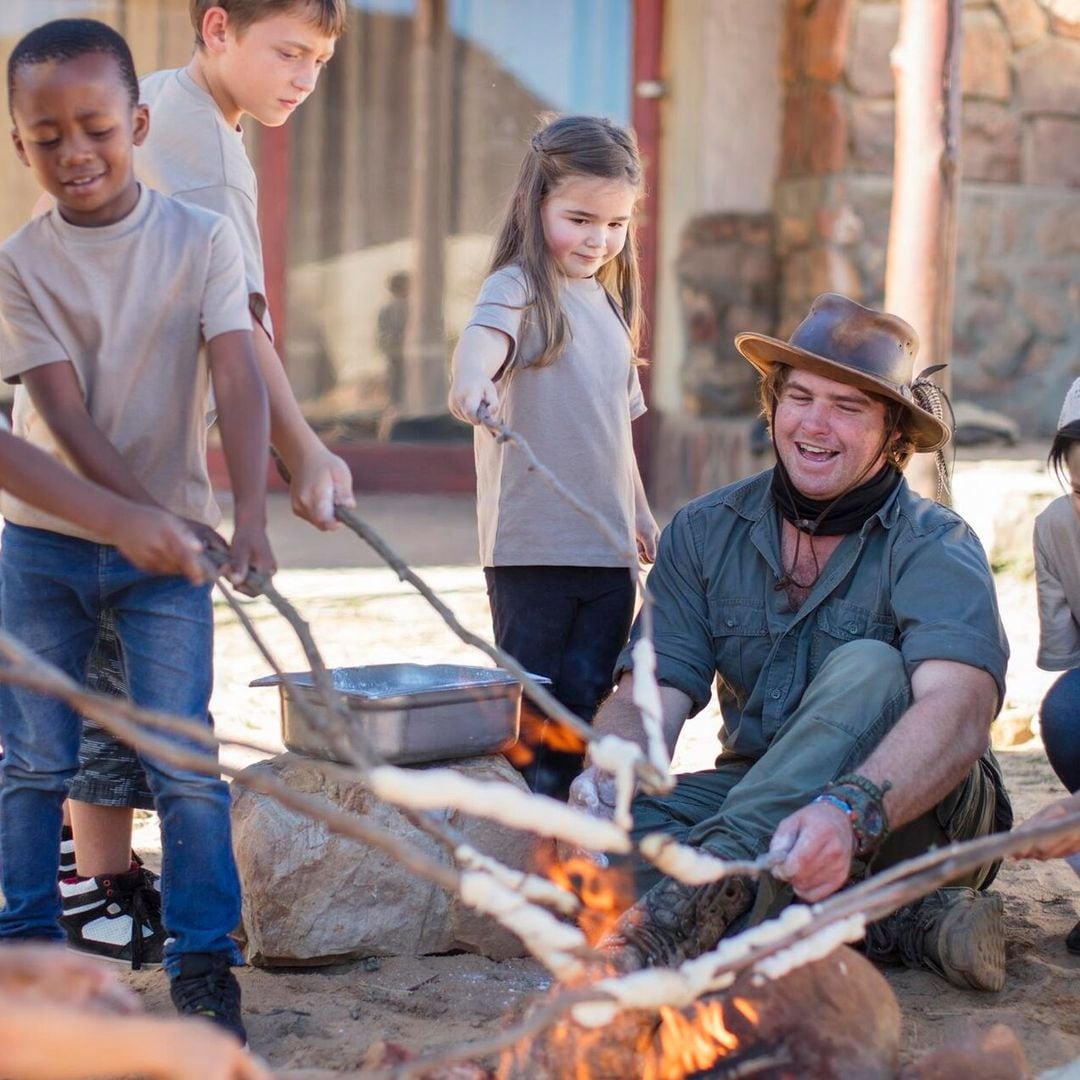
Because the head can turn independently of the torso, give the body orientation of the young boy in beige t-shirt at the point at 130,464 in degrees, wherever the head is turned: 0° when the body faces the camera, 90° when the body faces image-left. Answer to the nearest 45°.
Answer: approximately 0°

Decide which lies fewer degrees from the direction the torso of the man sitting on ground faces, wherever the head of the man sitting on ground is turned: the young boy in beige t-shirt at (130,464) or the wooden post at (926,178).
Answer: the young boy in beige t-shirt

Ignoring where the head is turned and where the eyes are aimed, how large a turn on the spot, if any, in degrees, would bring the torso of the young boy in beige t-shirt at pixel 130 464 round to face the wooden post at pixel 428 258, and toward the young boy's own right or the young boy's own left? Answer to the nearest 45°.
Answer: approximately 180°

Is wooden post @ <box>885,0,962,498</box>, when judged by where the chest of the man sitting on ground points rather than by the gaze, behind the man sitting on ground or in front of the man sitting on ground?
behind

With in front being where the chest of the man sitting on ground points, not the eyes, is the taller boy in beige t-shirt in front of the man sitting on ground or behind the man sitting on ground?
in front

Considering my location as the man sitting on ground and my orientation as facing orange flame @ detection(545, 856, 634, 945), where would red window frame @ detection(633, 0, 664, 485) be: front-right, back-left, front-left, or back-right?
back-right

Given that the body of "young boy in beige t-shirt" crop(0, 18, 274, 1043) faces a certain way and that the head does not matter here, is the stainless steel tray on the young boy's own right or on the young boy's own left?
on the young boy's own left

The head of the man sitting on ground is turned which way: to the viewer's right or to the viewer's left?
to the viewer's left

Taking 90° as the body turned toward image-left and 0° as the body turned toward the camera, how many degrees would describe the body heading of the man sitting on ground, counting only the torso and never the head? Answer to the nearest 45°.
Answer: approximately 45°
